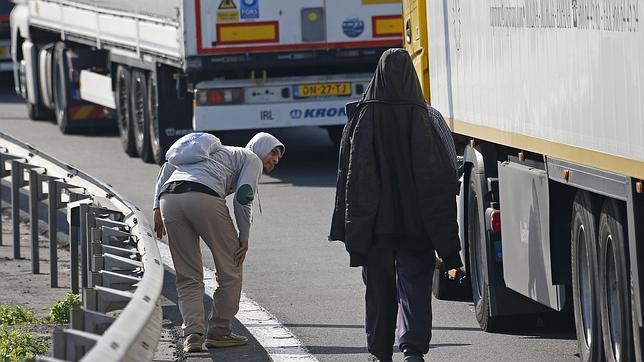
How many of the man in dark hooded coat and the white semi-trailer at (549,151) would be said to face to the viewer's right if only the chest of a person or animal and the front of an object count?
0

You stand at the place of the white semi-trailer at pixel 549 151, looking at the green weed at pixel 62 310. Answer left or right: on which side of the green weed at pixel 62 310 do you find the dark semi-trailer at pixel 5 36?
right

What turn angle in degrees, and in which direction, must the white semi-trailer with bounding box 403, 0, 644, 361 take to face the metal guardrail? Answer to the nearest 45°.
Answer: approximately 45° to its left

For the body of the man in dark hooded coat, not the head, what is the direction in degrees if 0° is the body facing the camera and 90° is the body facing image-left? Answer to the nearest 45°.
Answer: approximately 180°

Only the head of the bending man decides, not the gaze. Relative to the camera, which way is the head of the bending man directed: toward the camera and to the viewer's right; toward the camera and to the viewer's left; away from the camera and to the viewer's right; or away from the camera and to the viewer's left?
toward the camera and to the viewer's right

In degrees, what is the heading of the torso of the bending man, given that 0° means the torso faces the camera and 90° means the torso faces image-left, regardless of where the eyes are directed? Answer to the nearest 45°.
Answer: approximately 225°

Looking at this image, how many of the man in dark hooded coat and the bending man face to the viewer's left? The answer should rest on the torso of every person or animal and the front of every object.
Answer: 0

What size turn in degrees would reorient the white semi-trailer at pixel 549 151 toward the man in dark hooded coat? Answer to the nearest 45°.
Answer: approximately 90° to its left

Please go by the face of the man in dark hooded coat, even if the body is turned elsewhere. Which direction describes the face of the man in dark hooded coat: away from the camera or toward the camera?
away from the camera

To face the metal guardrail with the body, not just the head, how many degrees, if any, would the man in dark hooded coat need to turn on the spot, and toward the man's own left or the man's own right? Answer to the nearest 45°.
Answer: approximately 45° to the man's own left

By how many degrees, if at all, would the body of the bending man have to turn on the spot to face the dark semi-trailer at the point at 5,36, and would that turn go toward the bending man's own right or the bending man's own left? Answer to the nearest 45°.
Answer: approximately 45° to the bending man's own left

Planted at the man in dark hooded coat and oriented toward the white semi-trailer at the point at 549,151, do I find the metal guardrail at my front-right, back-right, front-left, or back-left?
back-left

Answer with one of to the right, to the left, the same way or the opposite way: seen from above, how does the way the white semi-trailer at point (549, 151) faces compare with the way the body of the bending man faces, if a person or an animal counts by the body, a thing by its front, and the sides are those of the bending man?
to the left

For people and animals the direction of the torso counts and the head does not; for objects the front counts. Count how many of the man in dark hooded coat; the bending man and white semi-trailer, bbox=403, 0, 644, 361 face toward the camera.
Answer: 0

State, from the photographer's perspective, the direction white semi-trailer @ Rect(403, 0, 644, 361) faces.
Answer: facing away from the viewer and to the left of the viewer
